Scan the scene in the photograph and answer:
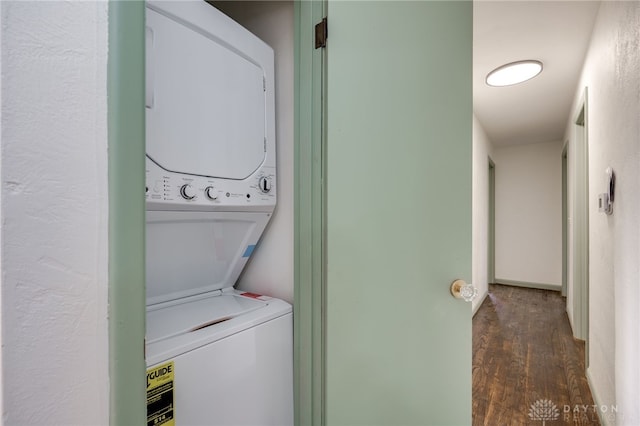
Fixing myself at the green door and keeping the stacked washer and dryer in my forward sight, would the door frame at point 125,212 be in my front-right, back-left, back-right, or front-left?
front-left

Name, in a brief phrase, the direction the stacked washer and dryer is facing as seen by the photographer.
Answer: facing the viewer and to the right of the viewer

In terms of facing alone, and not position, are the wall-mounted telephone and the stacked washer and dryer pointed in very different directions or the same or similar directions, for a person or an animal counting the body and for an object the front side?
very different directions

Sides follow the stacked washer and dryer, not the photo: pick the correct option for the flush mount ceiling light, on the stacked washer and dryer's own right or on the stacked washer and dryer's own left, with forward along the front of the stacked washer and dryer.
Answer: on the stacked washer and dryer's own left

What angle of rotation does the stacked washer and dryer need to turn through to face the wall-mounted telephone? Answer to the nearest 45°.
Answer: approximately 45° to its left

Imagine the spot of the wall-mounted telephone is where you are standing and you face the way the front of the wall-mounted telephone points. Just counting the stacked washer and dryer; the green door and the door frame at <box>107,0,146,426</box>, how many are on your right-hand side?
0

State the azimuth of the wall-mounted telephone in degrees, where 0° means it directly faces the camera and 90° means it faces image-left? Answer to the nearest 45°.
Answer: approximately 90°

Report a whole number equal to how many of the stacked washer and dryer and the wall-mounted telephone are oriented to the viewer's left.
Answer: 1

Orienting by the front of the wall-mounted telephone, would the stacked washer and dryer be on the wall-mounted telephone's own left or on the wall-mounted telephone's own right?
on the wall-mounted telephone's own left
